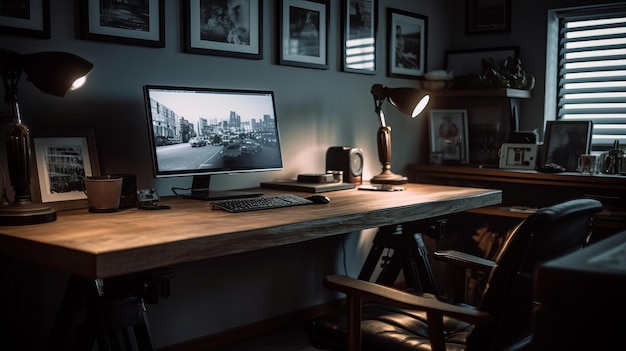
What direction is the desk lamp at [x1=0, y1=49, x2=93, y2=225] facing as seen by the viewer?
to the viewer's right

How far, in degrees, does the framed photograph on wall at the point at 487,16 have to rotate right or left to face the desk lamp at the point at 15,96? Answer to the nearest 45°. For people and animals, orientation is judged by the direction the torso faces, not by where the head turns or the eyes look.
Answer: approximately 45° to its right

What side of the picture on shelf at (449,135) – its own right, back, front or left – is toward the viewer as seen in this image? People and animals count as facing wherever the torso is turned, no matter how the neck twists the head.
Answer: front

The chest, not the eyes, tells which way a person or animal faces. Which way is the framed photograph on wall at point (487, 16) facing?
toward the camera

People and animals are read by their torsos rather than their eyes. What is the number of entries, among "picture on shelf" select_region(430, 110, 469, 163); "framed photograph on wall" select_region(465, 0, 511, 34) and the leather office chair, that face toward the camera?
2

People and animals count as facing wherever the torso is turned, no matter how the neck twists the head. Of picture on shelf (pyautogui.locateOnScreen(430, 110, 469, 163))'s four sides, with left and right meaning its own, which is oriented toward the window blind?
left

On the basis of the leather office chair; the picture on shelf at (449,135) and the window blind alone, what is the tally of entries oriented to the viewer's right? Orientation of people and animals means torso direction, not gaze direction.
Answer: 0

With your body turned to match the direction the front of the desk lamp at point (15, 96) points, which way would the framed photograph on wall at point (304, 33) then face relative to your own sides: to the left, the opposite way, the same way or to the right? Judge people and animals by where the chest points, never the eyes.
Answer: to the right

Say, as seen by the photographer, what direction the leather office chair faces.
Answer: facing away from the viewer and to the left of the viewer

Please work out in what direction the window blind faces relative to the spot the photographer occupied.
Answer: facing the viewer and to the left of the viewer

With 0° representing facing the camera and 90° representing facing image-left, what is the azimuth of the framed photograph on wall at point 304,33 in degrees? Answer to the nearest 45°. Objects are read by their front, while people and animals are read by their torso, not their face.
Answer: approximately 315°

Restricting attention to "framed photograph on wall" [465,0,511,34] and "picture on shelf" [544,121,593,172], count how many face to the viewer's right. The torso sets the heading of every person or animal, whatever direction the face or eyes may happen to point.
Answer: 0

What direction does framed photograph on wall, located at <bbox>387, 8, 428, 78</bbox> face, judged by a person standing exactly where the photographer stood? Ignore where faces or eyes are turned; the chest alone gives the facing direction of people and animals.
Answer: facing the viewer and to the right of the viewer

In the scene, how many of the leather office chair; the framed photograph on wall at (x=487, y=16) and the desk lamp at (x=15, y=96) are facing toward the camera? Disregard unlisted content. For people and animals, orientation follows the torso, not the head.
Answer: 1

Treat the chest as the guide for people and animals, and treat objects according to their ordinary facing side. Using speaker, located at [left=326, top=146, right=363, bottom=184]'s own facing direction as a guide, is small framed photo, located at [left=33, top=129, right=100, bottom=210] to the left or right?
on its right

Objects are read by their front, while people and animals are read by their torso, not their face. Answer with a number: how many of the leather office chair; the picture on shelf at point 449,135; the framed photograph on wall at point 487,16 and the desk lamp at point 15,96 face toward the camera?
2

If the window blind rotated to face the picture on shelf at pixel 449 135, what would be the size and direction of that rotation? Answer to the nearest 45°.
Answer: approximately 45° to its right

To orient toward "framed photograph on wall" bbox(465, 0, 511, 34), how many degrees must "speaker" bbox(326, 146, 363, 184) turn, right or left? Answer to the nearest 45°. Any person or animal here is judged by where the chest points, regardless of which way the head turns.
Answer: approximately 90° to its left
